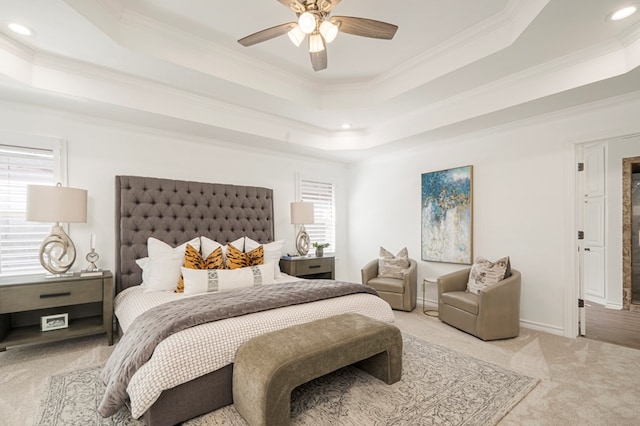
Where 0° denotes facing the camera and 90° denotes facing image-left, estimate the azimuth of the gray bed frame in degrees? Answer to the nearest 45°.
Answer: approximately 315°

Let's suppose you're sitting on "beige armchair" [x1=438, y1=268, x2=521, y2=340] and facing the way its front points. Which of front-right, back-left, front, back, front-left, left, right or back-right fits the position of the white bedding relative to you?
front

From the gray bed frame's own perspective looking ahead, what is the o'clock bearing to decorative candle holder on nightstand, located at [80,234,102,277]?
The decorative candle holder on nightstand is roughly at 4 o'clock from the gray bed frame.

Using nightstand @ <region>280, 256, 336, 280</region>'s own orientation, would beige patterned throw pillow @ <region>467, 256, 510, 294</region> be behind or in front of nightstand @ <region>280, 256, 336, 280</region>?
in front

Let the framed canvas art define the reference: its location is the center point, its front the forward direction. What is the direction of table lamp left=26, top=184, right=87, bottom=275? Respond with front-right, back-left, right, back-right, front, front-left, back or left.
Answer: front

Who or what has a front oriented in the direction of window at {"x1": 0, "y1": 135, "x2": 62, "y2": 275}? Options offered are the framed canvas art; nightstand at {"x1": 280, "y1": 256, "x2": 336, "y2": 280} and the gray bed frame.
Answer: the framed canvas art

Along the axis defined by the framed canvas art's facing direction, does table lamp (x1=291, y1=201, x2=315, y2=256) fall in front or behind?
in front

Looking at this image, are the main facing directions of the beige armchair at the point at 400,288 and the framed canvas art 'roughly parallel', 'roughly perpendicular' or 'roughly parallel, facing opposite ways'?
roughly parallel

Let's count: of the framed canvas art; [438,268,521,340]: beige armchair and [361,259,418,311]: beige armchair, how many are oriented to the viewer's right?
0

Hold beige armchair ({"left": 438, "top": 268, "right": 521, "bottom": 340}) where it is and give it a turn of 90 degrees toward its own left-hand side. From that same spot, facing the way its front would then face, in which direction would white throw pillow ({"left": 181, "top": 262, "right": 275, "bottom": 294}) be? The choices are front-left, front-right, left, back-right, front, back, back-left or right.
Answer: right
